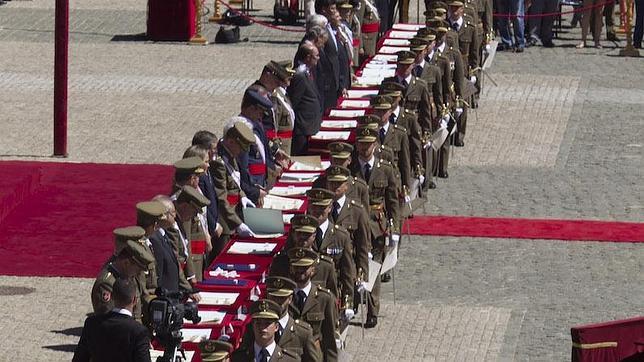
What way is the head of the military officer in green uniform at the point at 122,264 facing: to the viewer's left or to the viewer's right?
to the viewer's right

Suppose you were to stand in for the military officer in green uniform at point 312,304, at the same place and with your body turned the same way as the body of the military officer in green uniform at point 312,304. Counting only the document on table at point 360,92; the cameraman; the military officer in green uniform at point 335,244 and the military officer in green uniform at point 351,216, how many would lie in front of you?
1

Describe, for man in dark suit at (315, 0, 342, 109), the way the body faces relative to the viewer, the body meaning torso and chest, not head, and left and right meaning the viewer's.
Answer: facing to the right of the viewer

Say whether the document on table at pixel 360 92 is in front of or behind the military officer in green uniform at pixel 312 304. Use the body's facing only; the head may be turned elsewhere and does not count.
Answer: behind

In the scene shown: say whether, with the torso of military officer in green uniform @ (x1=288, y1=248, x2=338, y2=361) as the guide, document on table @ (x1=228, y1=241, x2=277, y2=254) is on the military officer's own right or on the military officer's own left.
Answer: on the military officer's own right

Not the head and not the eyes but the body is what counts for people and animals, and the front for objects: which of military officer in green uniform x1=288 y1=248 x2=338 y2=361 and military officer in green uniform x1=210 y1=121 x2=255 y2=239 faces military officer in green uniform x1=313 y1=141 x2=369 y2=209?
military officer in green uniform x1=210 y1=121 x2=255 y2=239

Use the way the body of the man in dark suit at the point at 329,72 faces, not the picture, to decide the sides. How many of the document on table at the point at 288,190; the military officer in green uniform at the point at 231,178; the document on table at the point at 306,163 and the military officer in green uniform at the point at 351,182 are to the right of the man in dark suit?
4

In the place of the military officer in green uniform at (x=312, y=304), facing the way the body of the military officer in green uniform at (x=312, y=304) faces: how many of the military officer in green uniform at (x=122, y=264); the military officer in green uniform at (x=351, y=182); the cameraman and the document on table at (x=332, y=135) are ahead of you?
2

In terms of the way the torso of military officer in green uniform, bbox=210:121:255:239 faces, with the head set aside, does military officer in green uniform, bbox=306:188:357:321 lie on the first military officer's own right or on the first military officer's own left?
on the first military officer's own right

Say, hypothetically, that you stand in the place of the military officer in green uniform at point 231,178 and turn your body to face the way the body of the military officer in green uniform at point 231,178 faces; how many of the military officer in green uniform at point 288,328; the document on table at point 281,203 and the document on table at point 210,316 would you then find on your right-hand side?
2

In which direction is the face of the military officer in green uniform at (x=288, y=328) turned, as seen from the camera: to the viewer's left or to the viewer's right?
to the viewer's left

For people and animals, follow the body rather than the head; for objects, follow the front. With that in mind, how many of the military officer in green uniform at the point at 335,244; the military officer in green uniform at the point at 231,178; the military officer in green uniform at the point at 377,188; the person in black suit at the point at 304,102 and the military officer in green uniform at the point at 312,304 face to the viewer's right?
2

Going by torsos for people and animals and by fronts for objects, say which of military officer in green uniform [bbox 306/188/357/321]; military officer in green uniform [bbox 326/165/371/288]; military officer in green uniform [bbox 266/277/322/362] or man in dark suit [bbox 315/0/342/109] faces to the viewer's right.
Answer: the man in dark suit

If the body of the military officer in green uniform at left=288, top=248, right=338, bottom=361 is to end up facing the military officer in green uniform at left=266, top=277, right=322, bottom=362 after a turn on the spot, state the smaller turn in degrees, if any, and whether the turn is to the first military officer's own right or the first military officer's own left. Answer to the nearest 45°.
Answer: approximately 45° to the first military officer's own left
